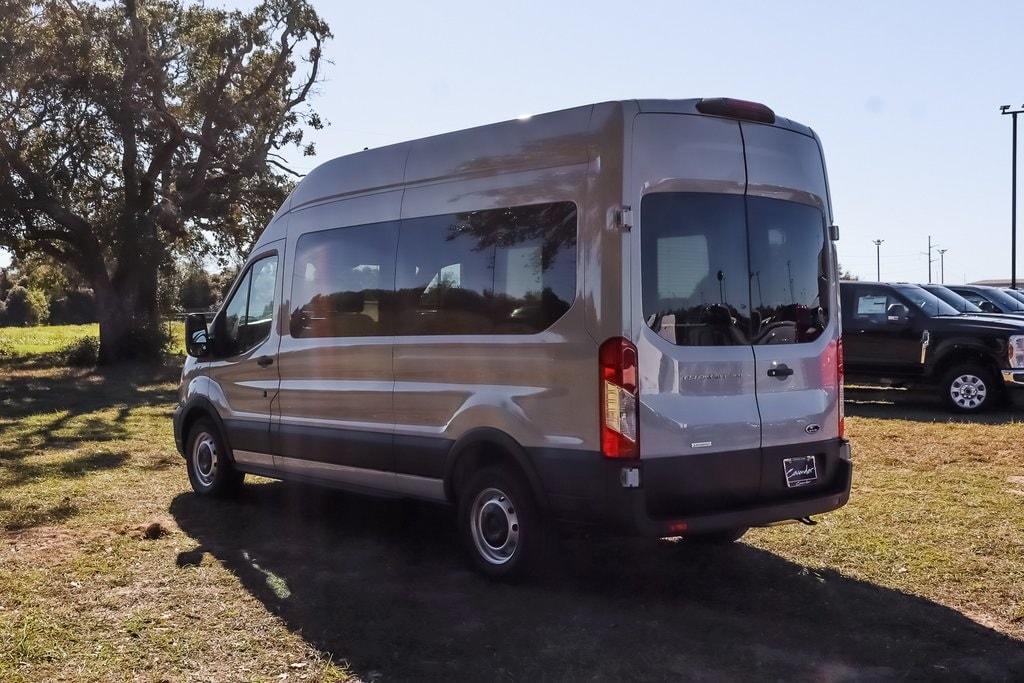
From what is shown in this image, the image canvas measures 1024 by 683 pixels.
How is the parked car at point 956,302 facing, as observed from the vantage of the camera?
facing the viewer and to the right of the viewer

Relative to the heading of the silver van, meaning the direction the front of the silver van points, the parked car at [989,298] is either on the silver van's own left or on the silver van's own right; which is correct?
on the silver van's own right

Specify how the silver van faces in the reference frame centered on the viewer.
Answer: facing away from the viewer and to the left of the viewer

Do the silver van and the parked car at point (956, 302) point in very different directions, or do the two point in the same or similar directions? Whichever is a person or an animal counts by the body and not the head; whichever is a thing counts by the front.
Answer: very different directions

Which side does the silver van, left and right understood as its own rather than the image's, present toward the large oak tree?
front

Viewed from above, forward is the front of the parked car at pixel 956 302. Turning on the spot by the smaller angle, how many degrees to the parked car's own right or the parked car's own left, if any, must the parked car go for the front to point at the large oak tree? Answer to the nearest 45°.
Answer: approximately 135° to the parked car's own right

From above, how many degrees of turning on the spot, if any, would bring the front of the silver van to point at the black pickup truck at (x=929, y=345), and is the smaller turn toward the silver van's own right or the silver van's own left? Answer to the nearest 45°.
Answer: approximately 90° to the silver van's own right

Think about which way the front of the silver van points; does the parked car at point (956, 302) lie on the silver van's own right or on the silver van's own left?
on the silver van's own right
